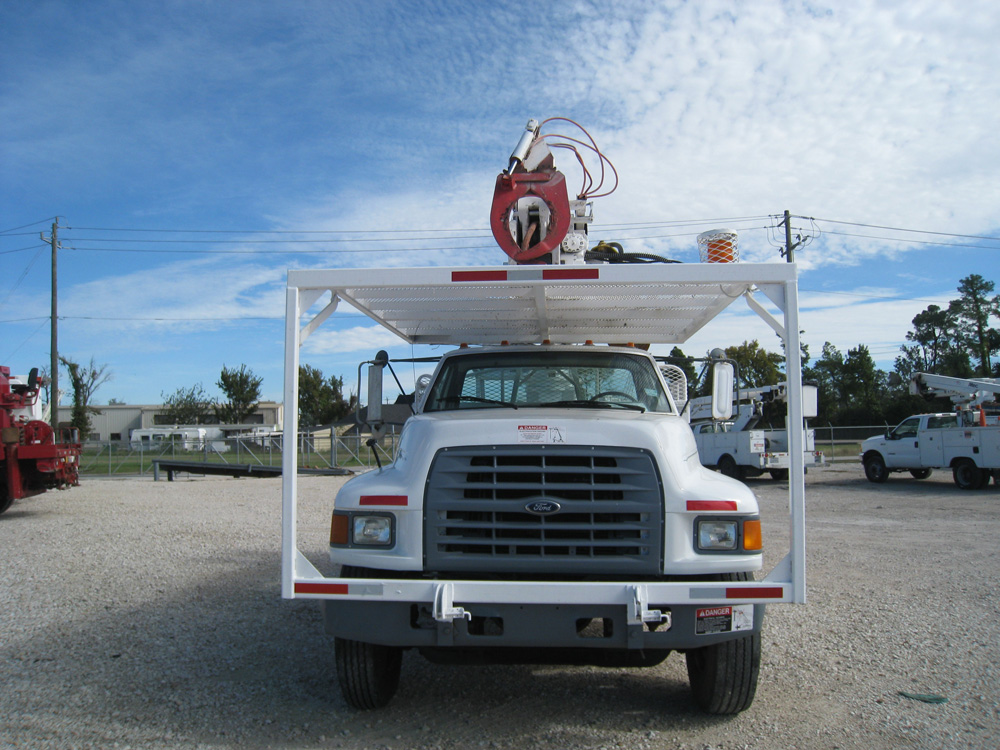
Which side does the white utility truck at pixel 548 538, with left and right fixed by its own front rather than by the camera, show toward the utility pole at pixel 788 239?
back

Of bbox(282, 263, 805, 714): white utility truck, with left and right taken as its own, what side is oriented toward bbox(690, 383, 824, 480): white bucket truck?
back

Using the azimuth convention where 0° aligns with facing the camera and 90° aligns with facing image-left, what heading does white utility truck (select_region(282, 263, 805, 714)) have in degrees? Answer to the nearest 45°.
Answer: approximately 0°

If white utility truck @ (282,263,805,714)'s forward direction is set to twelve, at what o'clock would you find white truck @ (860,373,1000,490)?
The white truck is roughly at 7 o'clock from the white utility truck.
